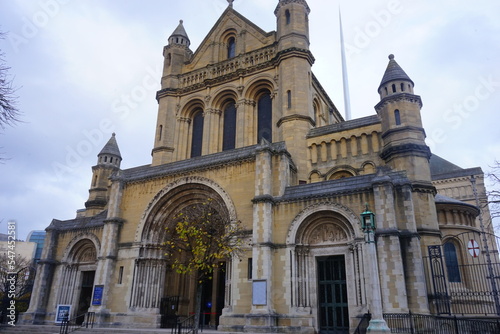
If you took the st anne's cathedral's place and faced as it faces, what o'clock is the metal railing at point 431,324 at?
The metal railing is roughly at 9 o'clock from the st anne's cathedral.

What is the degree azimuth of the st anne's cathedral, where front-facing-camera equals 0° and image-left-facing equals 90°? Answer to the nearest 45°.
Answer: approximately 45°

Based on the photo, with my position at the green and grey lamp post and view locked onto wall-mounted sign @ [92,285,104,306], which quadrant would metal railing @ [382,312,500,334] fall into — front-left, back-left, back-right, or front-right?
back-right
